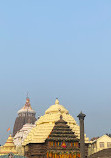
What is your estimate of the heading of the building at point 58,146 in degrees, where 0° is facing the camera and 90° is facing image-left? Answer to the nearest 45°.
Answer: approximately 0°
